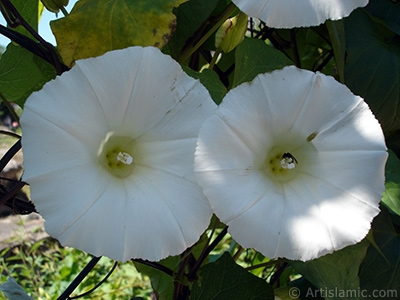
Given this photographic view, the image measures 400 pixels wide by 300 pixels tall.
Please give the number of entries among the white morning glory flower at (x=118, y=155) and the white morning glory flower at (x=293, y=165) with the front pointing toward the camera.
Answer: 2

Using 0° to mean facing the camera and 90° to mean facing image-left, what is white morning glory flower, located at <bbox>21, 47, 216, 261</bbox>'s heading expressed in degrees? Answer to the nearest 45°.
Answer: approximately 0°

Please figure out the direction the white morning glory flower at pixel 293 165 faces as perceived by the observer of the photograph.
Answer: facing the viewer
